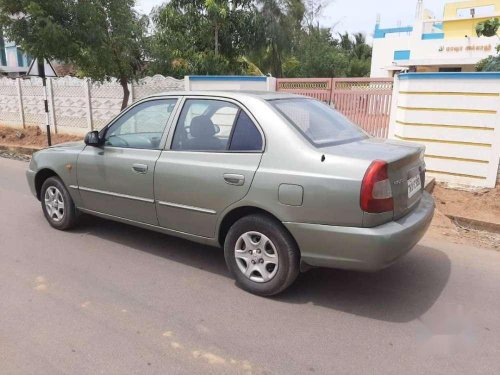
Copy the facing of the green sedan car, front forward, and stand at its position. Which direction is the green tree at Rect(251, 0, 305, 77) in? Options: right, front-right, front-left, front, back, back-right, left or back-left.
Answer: front-right

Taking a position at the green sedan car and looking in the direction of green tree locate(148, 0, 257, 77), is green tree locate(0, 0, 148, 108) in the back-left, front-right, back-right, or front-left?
front-left

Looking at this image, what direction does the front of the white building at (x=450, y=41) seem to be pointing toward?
toward the camera

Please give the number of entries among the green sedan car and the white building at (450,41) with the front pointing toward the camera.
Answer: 1

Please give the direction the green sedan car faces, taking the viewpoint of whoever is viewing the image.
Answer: facing away from the viewer and to the left of the viewer

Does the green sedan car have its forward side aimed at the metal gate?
no

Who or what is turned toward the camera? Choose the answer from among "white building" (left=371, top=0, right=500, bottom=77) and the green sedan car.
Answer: the white building

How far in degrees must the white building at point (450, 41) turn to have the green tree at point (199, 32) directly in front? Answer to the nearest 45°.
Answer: approximately 45° to its right

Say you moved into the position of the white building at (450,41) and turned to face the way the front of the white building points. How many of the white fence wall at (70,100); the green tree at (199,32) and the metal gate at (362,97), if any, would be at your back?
0

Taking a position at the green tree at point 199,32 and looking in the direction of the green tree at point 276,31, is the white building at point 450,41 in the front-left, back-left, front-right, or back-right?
front-right

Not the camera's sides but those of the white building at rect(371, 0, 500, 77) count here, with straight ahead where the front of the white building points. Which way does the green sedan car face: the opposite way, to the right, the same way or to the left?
to the right

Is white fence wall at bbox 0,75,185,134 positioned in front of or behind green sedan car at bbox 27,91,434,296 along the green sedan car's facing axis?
in front

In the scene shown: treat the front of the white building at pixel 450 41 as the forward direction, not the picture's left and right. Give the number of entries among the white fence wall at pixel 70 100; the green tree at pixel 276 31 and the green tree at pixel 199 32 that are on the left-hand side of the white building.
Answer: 0

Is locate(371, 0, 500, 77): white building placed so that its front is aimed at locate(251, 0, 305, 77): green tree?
no

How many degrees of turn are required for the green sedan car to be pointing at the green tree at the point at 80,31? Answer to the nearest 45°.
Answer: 0° — it already faces it

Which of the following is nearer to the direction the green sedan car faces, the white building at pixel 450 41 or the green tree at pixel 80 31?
the green tree
